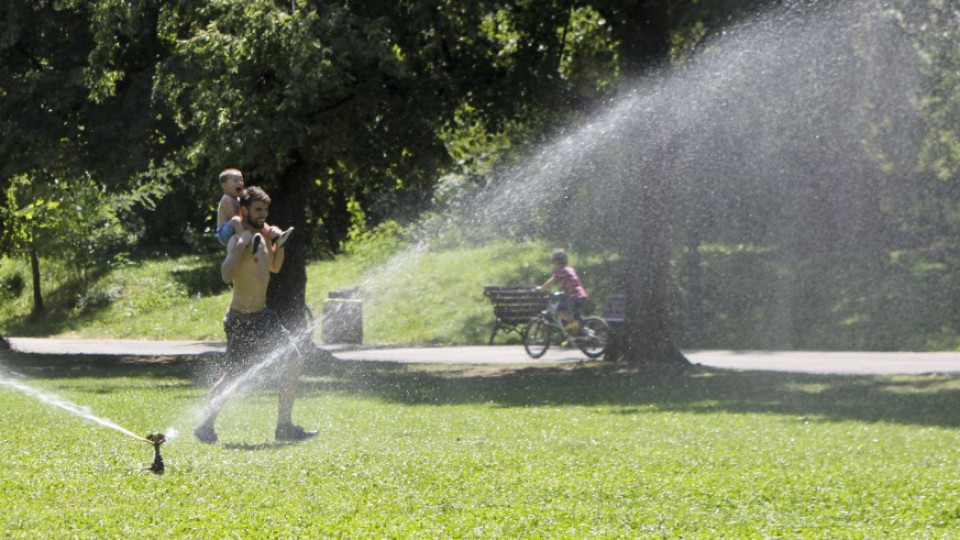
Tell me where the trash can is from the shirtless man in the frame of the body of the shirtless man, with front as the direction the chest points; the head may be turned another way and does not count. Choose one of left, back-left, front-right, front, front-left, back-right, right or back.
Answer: back-left

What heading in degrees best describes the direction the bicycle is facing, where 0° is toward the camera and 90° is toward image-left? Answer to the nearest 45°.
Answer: approximately 90°

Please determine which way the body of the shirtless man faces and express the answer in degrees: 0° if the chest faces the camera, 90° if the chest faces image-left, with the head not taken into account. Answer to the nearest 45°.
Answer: approximately 315°

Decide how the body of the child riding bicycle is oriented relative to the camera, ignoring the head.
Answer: to the viewer's left

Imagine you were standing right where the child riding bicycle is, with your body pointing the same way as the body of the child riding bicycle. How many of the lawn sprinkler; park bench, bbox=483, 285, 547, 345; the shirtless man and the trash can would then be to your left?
2

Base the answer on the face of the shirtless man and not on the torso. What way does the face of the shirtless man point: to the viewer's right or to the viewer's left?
to the viewer's right

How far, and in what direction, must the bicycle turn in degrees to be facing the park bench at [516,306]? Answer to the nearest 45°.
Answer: approximately 45° to its right

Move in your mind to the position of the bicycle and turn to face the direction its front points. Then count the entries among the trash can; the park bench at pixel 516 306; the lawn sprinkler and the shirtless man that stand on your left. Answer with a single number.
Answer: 2
